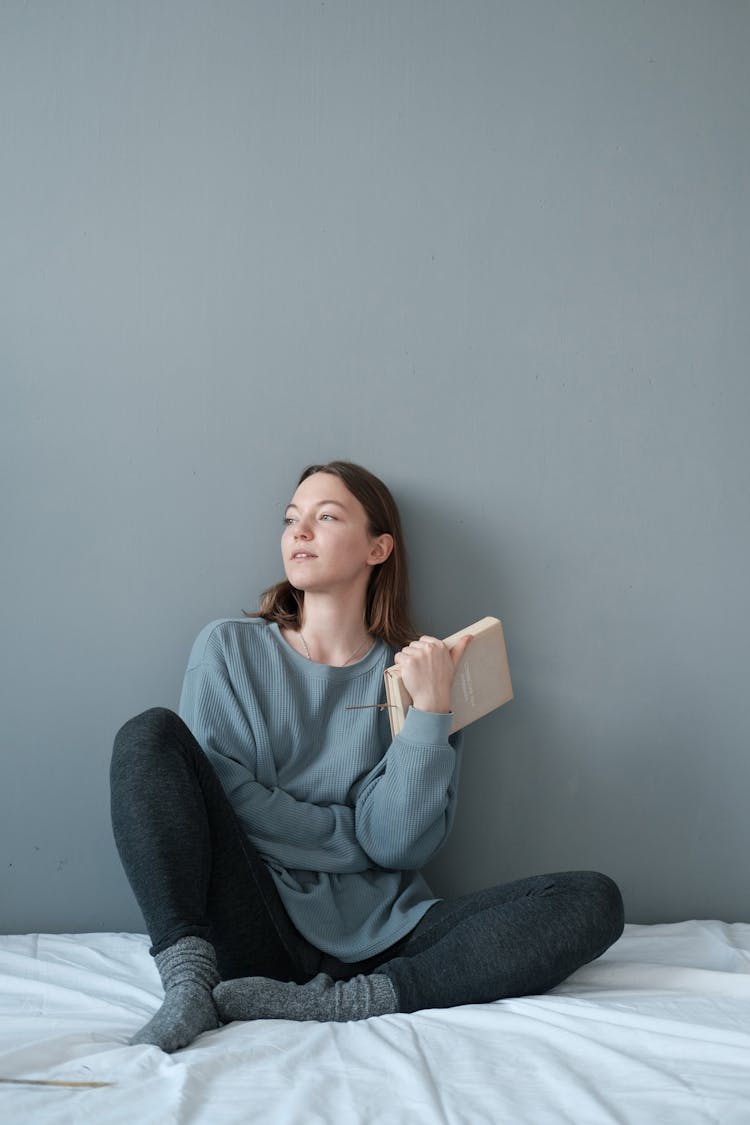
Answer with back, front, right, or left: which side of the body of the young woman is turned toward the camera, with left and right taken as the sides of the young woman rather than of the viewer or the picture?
front

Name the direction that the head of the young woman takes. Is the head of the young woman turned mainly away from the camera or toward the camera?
toward the camera
